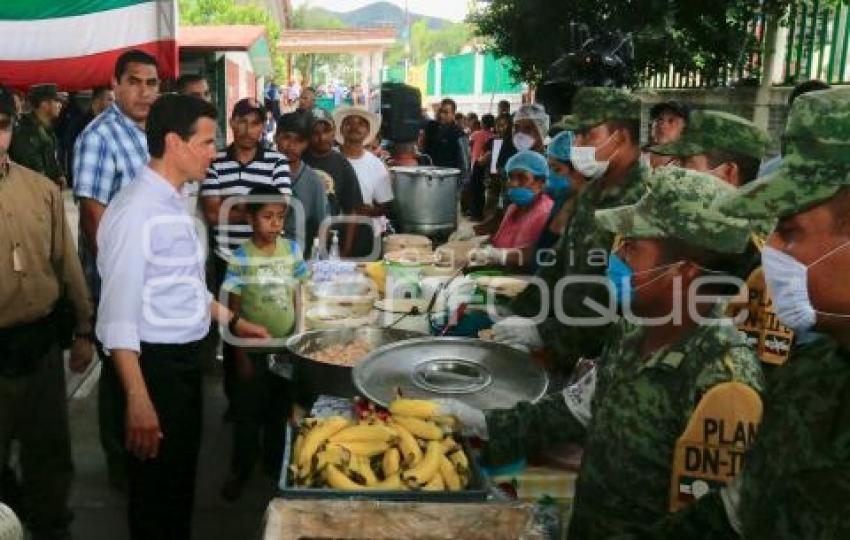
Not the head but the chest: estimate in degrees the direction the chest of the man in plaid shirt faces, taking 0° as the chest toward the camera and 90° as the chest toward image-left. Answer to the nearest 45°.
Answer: approximately 315°

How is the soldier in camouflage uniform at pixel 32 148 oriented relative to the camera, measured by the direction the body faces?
to the viewer's right

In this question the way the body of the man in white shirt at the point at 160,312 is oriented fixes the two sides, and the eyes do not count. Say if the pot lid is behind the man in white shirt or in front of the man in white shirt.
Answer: in front

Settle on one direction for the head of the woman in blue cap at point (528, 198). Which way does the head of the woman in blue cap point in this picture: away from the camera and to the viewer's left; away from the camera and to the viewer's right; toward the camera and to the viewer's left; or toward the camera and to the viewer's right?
toward the camera and to the viewer's left

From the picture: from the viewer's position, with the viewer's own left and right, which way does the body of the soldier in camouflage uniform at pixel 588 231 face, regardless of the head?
facing to the left of the viewer

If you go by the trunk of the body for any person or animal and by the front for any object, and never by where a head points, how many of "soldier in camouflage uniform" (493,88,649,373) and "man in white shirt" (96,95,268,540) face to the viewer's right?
1

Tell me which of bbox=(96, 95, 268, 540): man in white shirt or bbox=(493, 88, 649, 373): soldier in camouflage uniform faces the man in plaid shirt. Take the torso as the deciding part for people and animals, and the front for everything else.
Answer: the soldier in camouflage uniform

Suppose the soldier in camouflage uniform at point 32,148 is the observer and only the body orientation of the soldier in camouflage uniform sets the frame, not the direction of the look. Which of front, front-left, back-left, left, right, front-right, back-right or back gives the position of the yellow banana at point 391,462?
right

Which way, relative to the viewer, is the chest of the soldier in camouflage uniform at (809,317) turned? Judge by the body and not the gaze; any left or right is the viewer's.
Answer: facing to the left of the viewer

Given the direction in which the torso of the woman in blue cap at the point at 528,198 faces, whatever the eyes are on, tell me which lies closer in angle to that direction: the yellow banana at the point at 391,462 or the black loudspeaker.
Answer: the yellow banana
